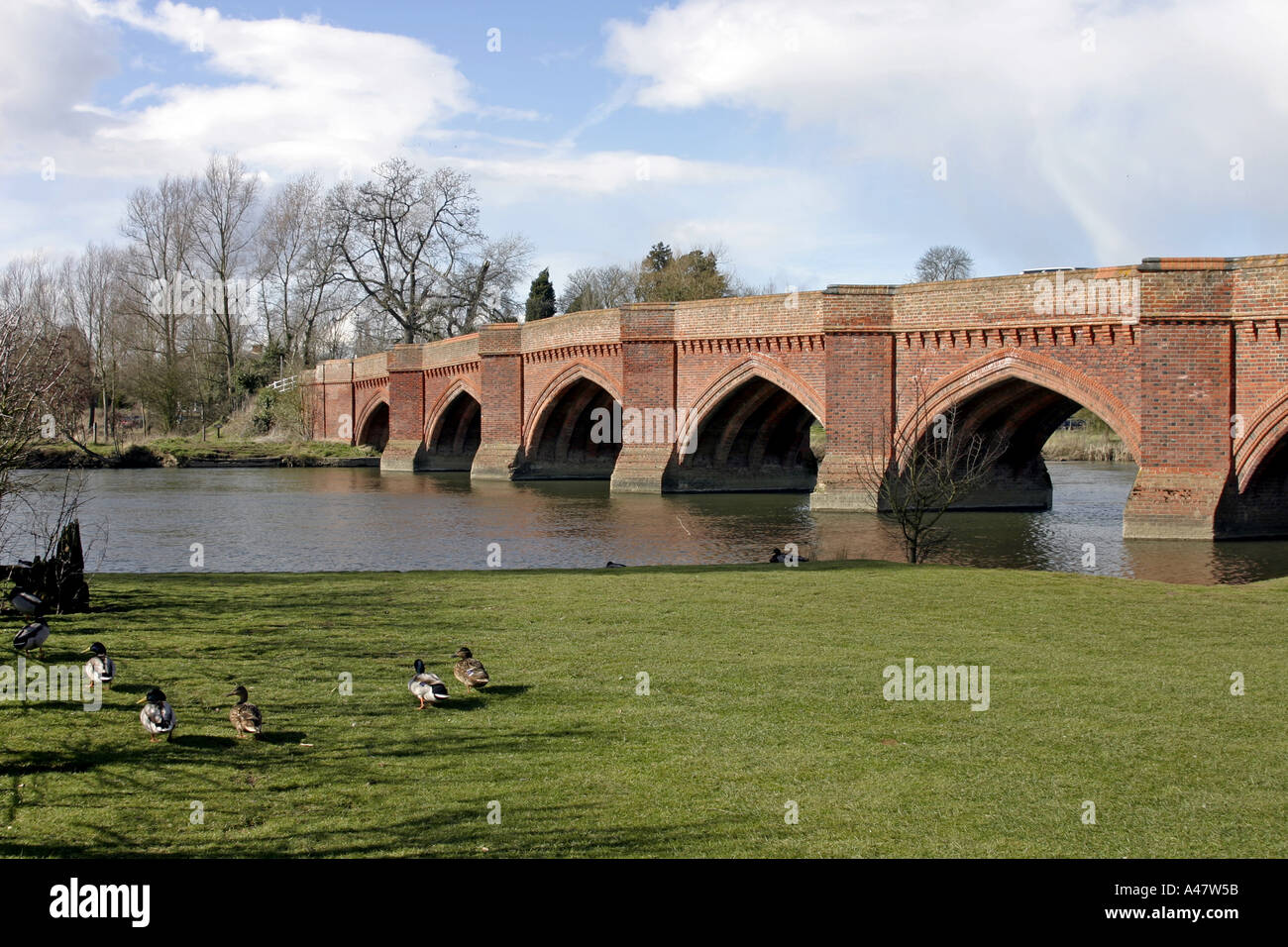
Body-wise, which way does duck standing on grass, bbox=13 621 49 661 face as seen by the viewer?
to the viewer's right

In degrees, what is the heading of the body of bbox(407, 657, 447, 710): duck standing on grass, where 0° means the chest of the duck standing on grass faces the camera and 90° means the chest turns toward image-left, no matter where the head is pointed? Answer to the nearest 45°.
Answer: approximately 90°

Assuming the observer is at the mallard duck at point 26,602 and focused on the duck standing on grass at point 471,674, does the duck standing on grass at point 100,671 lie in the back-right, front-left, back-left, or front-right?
front-right

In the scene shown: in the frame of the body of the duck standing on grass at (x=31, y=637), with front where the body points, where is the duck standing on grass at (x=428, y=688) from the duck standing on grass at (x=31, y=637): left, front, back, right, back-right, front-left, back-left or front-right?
front-right

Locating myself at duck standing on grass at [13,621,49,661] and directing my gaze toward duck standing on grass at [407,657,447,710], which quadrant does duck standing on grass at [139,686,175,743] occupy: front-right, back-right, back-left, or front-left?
front-right
